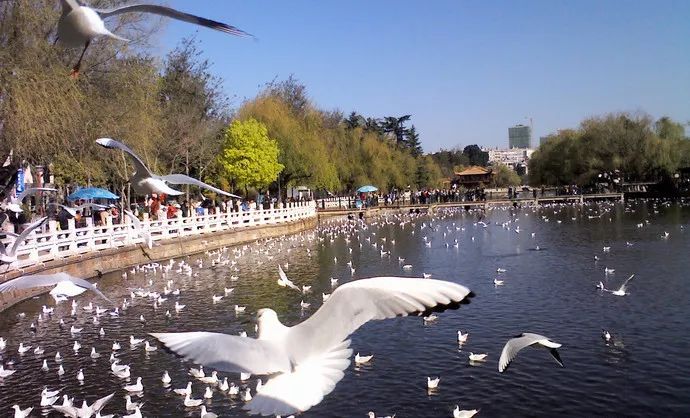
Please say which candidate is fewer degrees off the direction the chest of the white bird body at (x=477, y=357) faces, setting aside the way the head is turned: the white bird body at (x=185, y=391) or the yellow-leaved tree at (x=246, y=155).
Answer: the white bird body

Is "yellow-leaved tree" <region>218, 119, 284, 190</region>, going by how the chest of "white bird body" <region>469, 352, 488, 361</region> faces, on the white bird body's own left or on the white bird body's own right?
on the white bird body's own right

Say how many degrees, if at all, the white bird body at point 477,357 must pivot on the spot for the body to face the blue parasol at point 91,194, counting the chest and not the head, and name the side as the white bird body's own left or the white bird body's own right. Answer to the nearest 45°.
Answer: approximately 45° to the white bird body's own right

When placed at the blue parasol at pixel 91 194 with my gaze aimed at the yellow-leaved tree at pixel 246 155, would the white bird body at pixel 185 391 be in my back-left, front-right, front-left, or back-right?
back-right

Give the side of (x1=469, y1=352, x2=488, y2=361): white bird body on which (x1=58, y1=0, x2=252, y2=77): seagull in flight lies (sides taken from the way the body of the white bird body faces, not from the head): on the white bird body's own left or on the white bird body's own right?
on the white bird body's own left

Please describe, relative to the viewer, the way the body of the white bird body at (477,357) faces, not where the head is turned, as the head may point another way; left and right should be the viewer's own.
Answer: facing to the left of the viewer
